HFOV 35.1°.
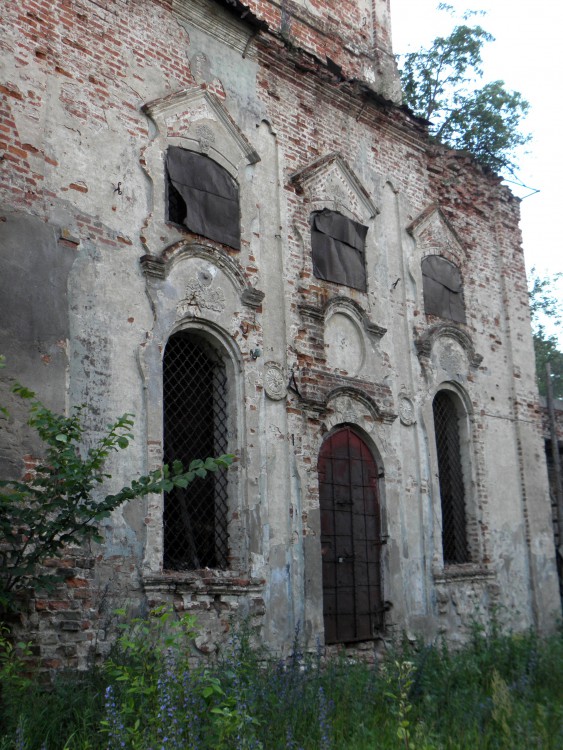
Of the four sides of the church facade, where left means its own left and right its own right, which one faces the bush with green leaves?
right

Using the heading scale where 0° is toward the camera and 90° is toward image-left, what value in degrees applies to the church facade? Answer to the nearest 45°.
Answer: approximately 315°
